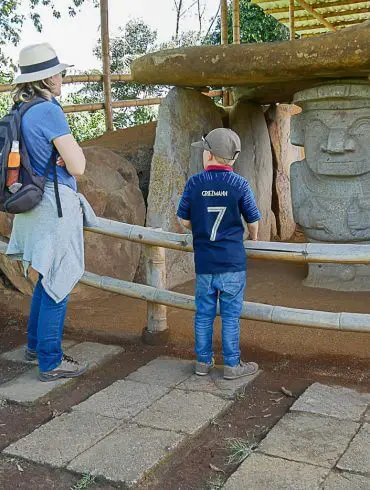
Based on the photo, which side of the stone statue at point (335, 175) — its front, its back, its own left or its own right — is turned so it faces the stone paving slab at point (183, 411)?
front

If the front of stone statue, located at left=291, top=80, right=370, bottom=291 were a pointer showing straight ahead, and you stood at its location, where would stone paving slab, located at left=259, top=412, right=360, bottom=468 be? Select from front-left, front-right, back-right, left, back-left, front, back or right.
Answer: front

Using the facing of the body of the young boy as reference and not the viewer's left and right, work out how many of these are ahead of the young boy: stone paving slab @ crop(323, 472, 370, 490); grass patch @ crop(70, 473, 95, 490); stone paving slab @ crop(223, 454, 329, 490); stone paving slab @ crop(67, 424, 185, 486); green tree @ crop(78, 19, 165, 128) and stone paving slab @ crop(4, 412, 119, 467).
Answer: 1

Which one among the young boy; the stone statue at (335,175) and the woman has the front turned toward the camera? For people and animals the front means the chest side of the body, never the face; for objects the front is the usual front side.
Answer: the stone statue

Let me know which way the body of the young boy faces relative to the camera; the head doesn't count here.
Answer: away from the camera

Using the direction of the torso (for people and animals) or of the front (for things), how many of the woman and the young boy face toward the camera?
0

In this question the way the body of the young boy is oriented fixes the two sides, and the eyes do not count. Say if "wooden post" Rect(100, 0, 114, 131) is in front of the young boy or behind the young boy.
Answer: in front

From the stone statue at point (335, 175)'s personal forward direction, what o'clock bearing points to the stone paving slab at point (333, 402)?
The stone paving slab is roughly at 12 o'clock from the stone statue.

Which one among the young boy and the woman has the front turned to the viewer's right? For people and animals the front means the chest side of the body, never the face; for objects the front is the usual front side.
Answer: the woman

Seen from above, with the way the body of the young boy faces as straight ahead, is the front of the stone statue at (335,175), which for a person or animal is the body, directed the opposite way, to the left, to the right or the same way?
the opposite way

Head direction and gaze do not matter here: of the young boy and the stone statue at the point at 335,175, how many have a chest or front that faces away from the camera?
1

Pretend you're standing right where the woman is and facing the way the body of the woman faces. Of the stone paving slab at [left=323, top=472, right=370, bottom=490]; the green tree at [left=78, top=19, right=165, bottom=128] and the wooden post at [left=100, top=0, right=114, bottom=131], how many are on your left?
2

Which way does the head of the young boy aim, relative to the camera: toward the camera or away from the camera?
away from the camera

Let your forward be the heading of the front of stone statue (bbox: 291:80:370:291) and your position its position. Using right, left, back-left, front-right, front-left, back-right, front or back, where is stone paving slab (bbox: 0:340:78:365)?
front-right

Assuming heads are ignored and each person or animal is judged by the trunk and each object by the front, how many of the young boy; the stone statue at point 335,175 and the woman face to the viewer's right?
1

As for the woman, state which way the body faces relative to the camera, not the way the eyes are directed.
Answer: to the viewer's right

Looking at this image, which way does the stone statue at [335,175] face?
toward the camera
